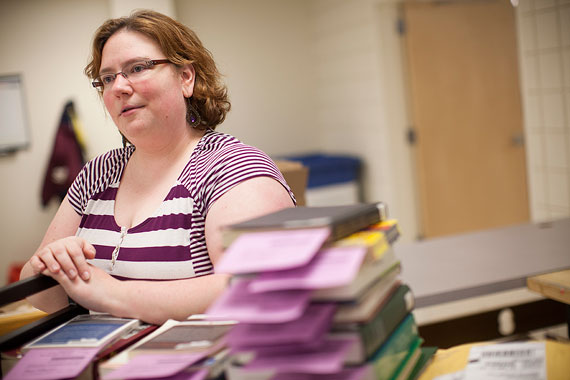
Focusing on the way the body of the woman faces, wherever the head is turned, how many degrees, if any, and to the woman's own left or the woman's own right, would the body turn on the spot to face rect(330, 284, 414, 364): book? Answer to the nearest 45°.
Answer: approximately 45° to the woman's own left

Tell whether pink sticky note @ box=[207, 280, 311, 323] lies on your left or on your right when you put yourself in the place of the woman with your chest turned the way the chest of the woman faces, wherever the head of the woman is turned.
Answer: on your left

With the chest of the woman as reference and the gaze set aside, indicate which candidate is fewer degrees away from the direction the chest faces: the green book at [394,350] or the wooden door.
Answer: the green book

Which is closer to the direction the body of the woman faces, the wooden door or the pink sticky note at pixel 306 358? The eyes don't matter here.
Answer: the pink sticky note

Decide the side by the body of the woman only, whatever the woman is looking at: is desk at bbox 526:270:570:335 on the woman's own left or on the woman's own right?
on the woman's own left

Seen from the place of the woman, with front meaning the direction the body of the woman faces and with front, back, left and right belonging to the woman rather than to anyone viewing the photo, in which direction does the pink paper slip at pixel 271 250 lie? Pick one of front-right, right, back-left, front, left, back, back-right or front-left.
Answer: front-left

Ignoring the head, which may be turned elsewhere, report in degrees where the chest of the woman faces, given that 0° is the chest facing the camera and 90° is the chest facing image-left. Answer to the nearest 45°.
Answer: approximately 45°

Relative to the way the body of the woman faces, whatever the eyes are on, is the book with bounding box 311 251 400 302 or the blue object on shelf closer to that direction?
the book
